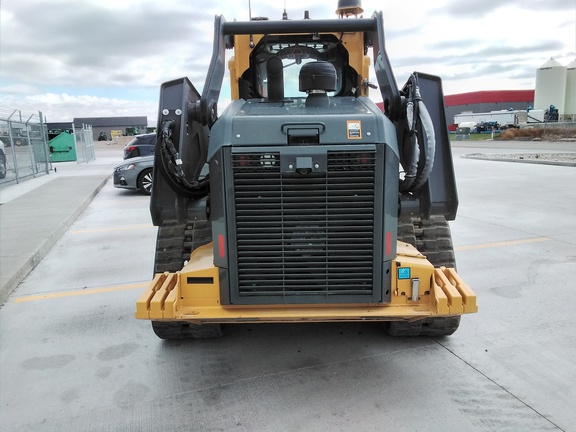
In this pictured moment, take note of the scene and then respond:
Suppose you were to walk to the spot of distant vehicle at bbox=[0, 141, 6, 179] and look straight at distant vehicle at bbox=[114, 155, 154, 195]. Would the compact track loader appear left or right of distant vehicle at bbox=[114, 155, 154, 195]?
right

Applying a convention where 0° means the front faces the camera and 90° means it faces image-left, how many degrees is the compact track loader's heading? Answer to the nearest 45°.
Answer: approximately 180°

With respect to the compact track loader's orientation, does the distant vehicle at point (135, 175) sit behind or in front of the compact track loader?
in front

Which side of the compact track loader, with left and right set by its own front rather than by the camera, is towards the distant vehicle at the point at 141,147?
front

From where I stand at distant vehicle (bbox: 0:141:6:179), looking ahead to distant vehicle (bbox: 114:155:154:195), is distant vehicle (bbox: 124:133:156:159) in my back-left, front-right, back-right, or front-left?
front-left

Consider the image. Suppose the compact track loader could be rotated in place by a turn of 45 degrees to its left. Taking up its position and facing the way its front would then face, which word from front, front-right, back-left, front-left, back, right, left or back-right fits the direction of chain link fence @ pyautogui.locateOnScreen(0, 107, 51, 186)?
front

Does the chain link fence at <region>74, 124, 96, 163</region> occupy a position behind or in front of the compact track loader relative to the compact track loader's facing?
in front
